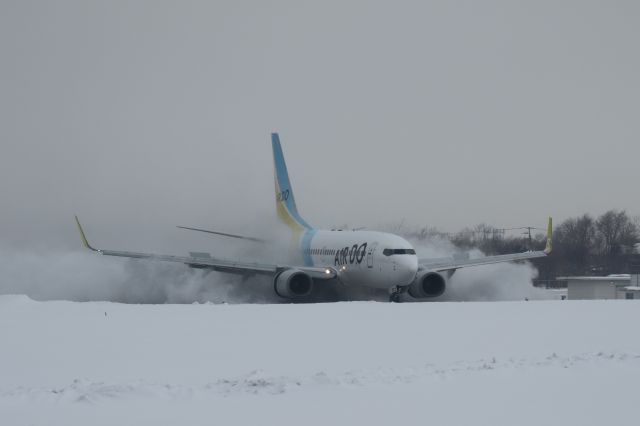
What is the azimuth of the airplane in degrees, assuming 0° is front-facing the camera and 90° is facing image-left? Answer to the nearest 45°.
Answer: approximately 315°

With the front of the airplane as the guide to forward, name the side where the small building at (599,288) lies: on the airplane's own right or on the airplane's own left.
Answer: on the airplane's own left
